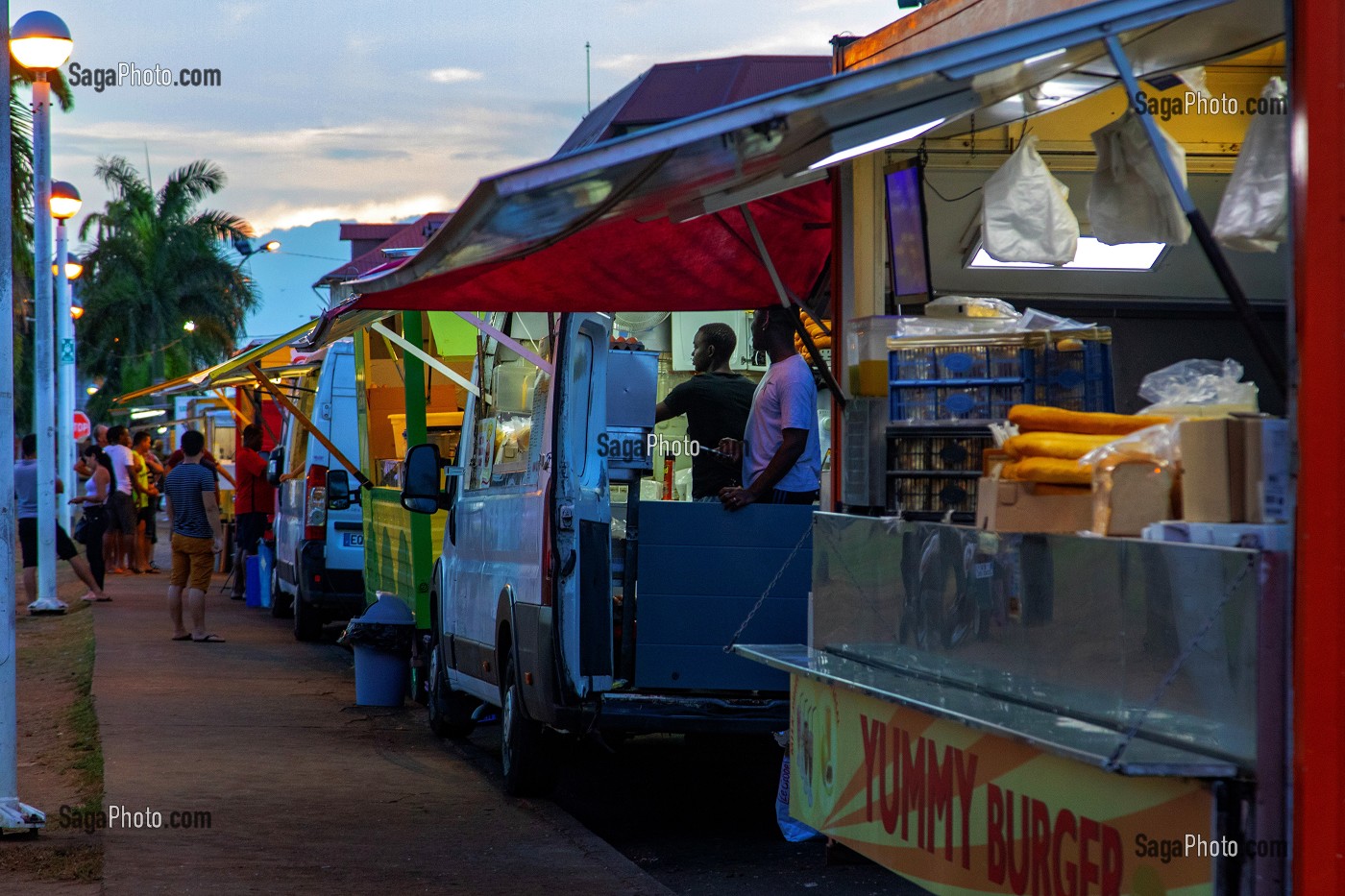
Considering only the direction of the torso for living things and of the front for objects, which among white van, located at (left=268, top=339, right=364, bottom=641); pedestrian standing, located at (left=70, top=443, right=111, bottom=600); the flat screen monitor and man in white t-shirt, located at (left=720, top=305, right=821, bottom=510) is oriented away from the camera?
the white van

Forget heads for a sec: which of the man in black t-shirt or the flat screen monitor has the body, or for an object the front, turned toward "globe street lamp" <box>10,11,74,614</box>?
the man in black t-shirt

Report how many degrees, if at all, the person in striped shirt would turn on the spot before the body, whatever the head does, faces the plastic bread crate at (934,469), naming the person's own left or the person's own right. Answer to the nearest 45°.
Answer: approximately 135° to the person's own right

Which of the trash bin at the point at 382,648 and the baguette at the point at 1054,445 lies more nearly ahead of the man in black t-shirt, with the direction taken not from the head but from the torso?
the trash bin

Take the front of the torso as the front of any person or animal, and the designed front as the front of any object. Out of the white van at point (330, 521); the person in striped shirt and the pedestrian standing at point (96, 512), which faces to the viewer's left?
the pedestrian standing

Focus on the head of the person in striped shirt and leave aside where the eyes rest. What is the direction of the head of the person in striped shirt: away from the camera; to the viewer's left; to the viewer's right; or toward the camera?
away from the camera

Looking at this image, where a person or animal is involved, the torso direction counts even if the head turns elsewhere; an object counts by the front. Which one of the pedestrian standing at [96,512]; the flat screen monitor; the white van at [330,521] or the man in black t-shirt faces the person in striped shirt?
the man in black t-shirt

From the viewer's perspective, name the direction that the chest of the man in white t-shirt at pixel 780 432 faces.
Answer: to the viewer's left

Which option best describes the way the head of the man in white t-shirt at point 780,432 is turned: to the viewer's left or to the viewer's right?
to the viewer's left

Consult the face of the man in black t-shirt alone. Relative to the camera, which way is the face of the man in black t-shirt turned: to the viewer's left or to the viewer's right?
to the viewer's left

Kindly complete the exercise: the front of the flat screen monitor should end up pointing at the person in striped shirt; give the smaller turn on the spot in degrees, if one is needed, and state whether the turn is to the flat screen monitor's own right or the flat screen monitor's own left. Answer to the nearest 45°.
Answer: approximately 90° to the flat screen monitor's own right

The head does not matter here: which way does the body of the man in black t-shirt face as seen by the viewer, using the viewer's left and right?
facing away from the viewer and to the left of the viewer

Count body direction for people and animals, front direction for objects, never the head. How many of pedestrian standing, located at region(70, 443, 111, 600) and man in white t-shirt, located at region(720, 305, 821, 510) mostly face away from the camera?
0

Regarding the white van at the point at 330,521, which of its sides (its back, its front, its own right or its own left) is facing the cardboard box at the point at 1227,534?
back

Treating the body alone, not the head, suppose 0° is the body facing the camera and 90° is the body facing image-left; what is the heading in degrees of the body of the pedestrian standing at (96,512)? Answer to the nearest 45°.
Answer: approximately 90°
